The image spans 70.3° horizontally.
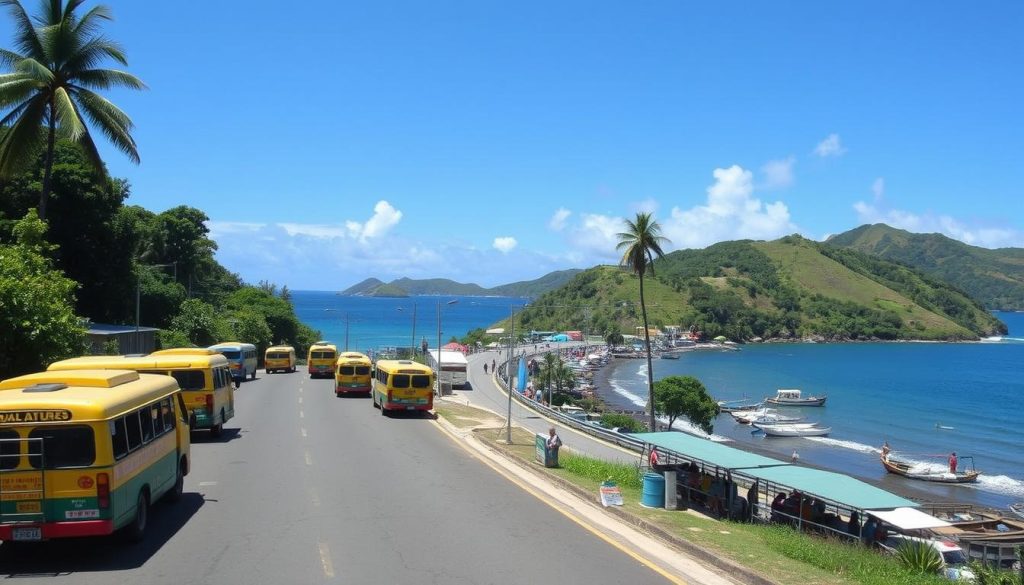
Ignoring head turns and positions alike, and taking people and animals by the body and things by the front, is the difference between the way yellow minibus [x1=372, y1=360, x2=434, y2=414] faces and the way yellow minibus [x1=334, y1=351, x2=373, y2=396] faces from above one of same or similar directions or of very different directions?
same or similar directions

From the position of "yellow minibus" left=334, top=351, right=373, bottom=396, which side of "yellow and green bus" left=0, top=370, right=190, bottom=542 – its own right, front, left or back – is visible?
front

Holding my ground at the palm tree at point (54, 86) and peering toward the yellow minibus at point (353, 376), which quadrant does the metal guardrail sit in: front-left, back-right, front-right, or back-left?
front-right

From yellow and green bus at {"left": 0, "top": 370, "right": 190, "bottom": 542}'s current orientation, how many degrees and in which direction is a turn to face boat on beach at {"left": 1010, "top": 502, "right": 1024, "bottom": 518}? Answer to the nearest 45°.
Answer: approximately 45° to its right

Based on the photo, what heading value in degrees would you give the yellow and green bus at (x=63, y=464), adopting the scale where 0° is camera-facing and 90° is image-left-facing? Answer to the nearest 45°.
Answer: approximately 225°

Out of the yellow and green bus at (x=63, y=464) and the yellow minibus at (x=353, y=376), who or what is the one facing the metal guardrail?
the yellow and green bus
